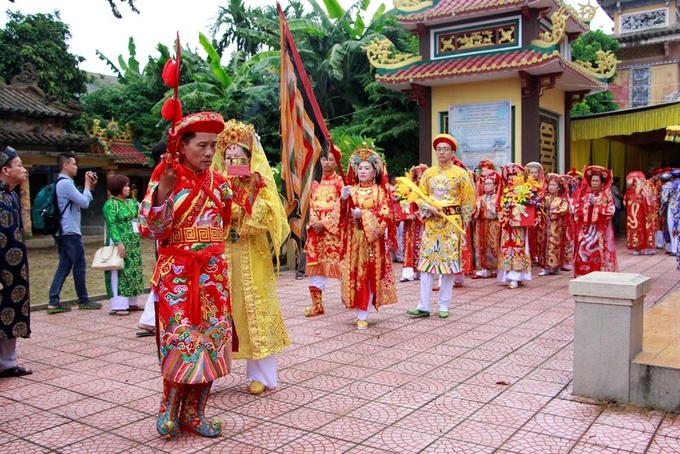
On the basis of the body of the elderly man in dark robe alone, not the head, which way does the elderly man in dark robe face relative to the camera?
to the viewer's right

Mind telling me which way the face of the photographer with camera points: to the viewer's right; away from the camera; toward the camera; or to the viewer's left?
to the viewer's right

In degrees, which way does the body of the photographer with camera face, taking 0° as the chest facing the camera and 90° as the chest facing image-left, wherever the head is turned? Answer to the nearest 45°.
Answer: approximately 270°

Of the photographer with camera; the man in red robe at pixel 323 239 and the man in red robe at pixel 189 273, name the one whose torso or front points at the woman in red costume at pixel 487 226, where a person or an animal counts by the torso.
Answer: the photographer with camera

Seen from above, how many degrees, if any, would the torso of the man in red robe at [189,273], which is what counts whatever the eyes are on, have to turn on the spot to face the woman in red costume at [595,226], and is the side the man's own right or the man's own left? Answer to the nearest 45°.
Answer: approximately 90° to the man's own left

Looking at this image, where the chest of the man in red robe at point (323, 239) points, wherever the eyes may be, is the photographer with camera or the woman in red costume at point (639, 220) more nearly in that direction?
the photographer with camera

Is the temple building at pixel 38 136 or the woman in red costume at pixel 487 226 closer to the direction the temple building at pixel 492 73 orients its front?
the woman in red costume

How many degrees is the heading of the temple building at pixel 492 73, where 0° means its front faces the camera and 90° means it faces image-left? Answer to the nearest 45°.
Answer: approximately 0°
